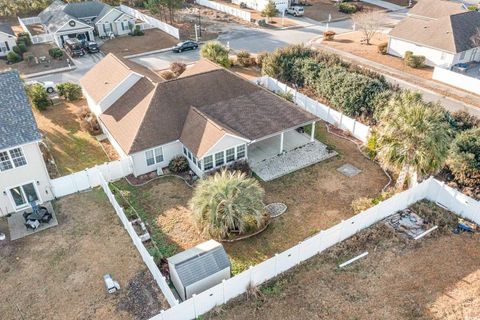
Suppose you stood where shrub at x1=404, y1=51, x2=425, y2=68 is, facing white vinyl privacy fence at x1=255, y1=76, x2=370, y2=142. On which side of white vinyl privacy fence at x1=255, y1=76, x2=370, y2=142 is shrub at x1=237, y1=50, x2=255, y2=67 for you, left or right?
right

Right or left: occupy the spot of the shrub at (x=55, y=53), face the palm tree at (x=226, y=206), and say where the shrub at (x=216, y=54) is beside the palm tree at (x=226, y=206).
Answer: left

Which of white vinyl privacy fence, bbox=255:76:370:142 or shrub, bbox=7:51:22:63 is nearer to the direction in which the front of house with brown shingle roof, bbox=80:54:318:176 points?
the shrub

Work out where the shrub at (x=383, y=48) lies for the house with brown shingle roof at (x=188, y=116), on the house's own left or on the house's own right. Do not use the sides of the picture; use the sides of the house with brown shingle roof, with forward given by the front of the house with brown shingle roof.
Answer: on the house's own right

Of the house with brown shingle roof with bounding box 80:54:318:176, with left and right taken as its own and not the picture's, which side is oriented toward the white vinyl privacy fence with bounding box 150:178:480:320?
back

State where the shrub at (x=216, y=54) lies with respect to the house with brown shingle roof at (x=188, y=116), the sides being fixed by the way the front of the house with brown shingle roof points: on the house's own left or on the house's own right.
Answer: on the house's own right

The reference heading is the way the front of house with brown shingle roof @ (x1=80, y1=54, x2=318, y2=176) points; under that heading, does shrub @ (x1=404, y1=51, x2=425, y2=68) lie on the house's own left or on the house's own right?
on the house's own right

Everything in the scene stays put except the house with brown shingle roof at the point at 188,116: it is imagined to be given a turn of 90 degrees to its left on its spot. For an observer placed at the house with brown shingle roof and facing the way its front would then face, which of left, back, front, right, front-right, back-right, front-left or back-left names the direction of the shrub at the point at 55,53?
right

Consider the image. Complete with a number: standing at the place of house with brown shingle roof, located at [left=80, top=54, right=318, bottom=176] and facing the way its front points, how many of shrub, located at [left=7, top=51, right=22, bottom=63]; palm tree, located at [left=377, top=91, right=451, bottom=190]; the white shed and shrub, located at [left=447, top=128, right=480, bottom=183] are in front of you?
1

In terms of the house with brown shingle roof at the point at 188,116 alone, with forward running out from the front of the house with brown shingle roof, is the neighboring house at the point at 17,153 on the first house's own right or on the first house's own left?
on the first house's own left

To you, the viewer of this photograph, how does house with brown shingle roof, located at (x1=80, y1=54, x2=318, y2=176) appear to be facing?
facing away from the viewer and to the left of the viewer

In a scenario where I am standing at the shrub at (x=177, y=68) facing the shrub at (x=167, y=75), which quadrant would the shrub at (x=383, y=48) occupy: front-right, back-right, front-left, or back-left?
back-left

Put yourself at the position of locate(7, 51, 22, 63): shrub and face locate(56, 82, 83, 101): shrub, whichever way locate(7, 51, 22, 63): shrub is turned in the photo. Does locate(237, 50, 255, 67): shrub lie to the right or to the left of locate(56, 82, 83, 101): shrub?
left

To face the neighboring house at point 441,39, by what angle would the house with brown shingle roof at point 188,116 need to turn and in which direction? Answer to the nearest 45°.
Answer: approximately 90° to its right

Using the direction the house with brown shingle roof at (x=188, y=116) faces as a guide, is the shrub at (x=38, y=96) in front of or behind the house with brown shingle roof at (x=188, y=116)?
in front
